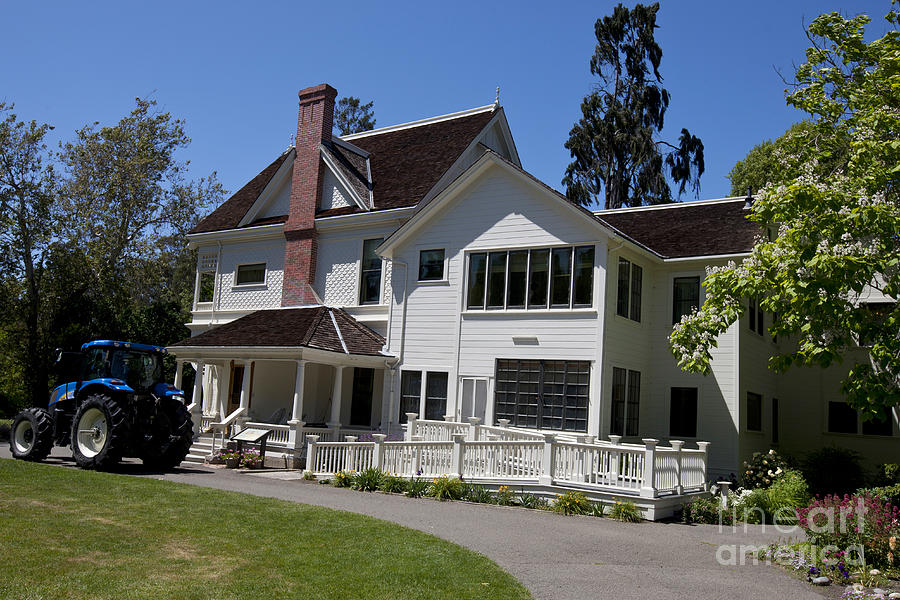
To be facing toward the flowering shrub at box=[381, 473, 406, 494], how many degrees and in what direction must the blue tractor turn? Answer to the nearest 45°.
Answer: approximately 180°

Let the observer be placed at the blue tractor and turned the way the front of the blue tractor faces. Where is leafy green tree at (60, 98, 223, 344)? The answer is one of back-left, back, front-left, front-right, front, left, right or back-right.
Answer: front-right

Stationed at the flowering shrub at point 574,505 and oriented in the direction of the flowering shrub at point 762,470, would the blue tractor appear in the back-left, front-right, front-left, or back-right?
back-left

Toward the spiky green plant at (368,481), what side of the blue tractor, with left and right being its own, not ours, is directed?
back

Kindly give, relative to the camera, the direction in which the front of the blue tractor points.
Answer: facing away from the viewer and to the left of the viewer

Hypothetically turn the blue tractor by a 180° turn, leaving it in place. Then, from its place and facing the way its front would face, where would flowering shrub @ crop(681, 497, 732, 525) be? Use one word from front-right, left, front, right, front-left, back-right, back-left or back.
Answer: front

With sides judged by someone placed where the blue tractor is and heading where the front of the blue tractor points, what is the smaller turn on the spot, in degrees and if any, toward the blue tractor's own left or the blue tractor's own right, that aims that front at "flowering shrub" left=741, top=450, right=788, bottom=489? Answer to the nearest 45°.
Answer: approximately 135° to the blue tractor's own right

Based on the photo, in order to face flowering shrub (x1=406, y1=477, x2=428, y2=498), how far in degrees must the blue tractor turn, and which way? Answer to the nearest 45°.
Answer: approximately 180°

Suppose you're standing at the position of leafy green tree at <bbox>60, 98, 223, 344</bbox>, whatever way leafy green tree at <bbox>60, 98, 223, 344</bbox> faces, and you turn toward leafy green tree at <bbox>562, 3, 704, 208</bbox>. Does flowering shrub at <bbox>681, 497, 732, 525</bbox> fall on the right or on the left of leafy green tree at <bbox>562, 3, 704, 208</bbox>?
right
